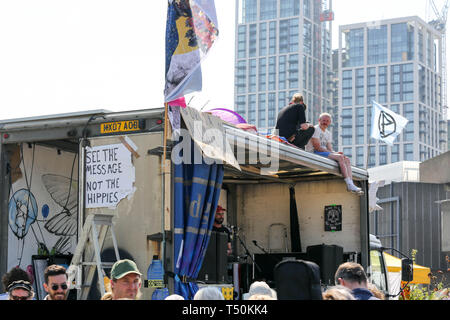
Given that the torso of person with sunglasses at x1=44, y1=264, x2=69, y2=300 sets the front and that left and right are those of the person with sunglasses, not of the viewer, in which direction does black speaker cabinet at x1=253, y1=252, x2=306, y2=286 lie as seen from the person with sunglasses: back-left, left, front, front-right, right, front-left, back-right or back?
left

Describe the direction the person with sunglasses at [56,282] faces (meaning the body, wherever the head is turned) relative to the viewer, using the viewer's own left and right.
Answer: facing the viewer and to the right of the viewer

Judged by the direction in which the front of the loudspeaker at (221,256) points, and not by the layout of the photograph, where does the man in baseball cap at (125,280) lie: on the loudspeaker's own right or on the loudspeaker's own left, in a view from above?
on the loudspeaker's own right

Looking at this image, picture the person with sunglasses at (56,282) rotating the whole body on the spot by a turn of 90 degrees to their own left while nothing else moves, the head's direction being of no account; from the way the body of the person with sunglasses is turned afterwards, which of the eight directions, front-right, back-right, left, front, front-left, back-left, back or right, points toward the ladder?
front-left

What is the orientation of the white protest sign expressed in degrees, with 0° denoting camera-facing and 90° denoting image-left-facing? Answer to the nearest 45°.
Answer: approximately 0°

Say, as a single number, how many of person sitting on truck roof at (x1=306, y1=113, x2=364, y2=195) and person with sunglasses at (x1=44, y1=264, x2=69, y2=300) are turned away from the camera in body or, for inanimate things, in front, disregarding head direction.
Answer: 0

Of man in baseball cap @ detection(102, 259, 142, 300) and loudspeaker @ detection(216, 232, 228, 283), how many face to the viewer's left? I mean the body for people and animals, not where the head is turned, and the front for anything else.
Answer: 0

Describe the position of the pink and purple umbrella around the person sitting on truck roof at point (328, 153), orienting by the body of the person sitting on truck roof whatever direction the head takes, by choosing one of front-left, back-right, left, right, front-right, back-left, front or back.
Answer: right

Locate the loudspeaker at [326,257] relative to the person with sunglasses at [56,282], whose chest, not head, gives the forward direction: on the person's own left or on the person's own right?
on the person's own left

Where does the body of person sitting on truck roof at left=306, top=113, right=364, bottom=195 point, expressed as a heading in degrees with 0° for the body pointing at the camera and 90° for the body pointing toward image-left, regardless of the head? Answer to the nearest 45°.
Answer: approximately 315°

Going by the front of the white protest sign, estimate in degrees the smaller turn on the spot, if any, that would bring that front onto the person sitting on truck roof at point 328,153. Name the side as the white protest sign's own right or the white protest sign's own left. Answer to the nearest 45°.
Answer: approximately 135° to the white protest sign's own left
